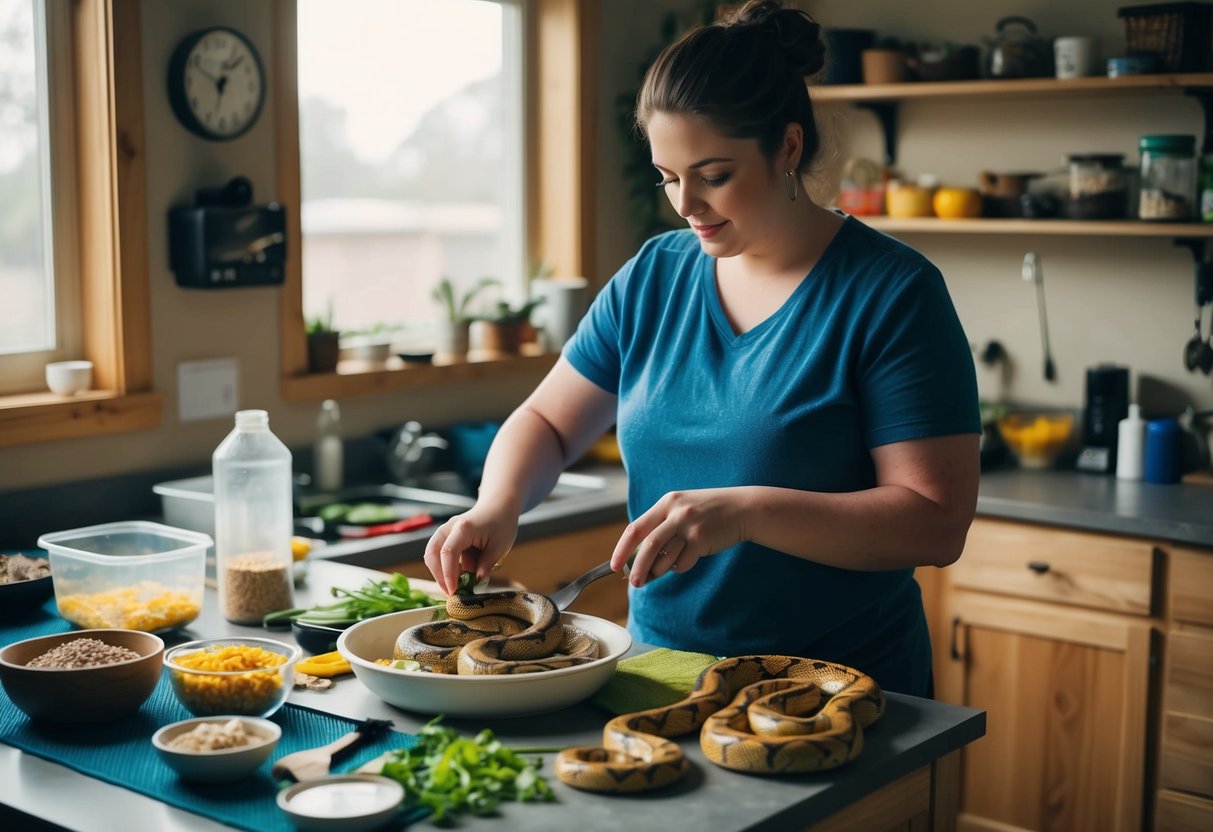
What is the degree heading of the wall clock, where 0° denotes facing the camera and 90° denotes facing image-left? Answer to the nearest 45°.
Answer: approximately 315°

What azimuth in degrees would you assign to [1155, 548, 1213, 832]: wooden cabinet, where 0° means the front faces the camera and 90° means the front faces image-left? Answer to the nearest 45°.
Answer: approximately 45°

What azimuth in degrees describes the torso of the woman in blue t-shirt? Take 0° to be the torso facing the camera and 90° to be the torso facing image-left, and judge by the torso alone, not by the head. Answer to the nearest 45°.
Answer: approximately 45°

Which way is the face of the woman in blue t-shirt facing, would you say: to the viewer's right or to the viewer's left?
to the viewer's left
